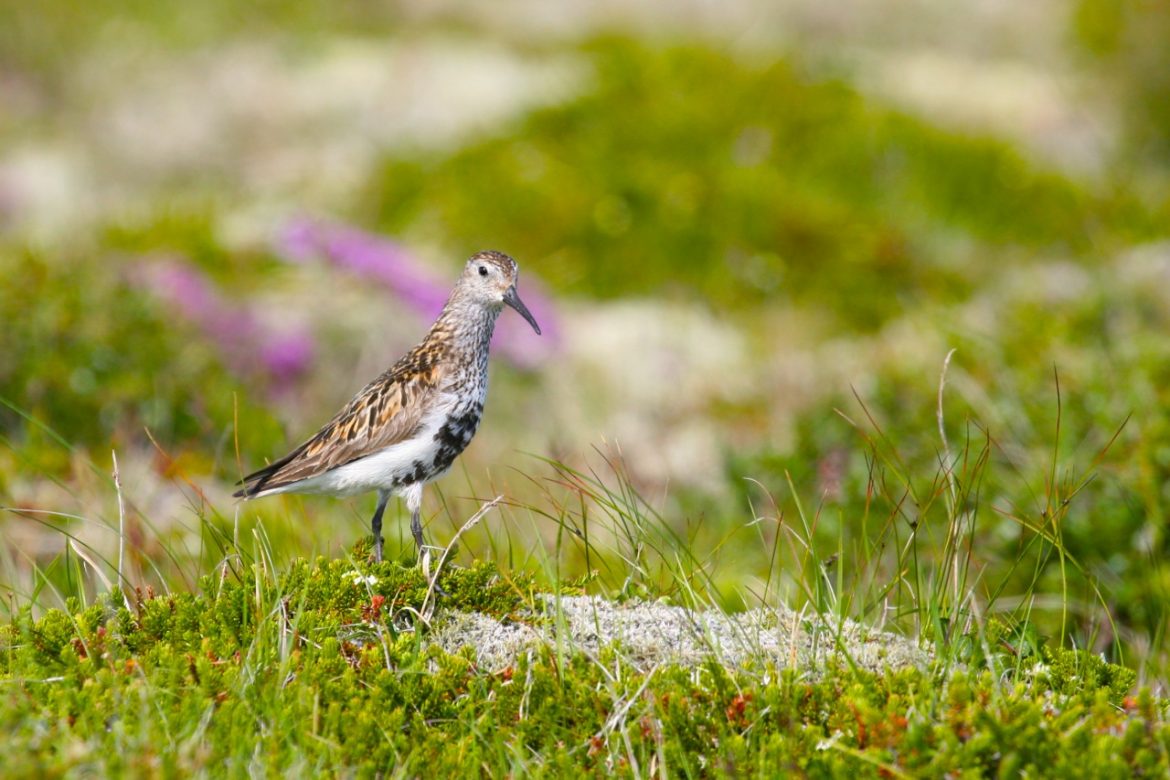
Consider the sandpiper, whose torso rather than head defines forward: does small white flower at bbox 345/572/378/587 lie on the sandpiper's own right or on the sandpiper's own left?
on the sandpiper's own right

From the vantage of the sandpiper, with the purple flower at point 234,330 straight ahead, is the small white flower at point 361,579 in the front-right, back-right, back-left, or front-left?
back-left

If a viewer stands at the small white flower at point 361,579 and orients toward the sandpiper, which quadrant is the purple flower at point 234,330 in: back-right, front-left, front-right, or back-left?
front-left

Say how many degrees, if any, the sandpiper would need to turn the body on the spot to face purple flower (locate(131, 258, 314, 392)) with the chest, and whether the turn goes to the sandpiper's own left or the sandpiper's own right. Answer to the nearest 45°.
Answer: approximately 90° to the sandpiper's own left

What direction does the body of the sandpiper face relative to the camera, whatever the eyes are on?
to the viewer's right
